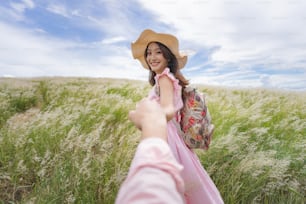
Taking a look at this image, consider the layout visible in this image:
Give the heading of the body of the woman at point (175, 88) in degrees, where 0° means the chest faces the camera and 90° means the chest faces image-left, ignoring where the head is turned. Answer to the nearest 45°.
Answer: approximately 90°
